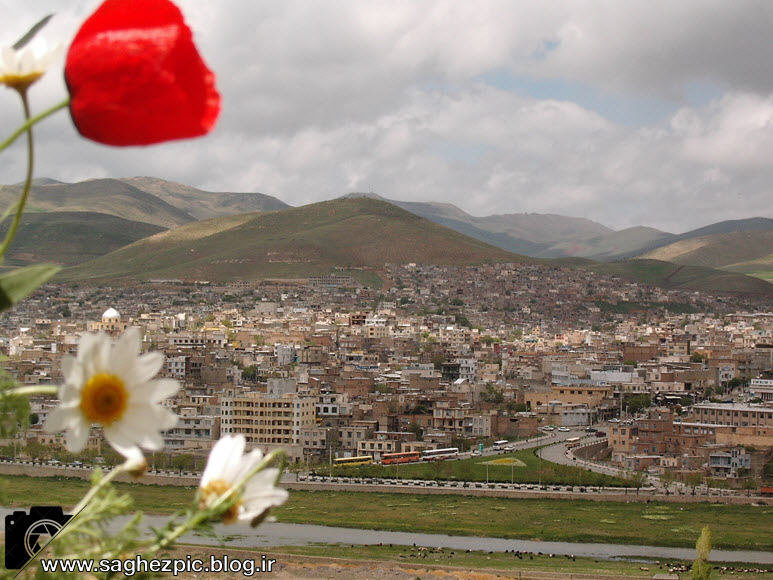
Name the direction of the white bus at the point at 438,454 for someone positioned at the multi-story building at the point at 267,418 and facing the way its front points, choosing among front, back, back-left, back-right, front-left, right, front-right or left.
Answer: left

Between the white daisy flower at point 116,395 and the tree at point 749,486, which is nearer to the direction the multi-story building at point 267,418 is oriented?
the white daisy flower

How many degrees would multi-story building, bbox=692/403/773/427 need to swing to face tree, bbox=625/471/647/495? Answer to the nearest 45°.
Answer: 0° — it already faces it

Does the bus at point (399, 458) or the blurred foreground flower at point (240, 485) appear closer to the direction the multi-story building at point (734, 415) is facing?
the blurred foreground flower

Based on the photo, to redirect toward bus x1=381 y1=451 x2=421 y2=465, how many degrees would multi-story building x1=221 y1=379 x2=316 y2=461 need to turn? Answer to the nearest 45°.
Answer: approximately 90° to its left

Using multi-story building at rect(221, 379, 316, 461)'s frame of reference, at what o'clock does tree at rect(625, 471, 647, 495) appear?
The tree is roughly at 10 o'clock from the multi-story building.

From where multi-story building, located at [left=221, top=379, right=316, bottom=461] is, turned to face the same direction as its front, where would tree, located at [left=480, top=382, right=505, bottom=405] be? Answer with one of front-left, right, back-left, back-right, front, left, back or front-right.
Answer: back-left

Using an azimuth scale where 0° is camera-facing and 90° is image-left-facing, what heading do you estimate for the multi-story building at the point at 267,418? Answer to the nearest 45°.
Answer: approximately 0°

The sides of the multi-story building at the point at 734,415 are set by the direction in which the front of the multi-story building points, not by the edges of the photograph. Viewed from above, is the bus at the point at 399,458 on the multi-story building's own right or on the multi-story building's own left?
on the multi-story building's own right

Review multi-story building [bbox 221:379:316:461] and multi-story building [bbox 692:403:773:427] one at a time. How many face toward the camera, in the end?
2

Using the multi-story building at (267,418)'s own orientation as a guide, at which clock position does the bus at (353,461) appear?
The bus is roughly at 10 o'clock from the multi-story building.

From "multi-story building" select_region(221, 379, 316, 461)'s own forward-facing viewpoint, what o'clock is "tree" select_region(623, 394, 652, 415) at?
The tree is roughly at 8 o'clock from the multi-story building.

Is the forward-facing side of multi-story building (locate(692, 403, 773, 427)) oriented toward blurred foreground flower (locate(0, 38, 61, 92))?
yes

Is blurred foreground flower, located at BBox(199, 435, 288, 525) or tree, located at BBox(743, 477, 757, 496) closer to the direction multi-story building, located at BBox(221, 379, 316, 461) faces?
the blurred foreground flower

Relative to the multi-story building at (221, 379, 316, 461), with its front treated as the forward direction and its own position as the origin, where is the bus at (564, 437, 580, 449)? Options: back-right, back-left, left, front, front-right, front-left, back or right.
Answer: left
